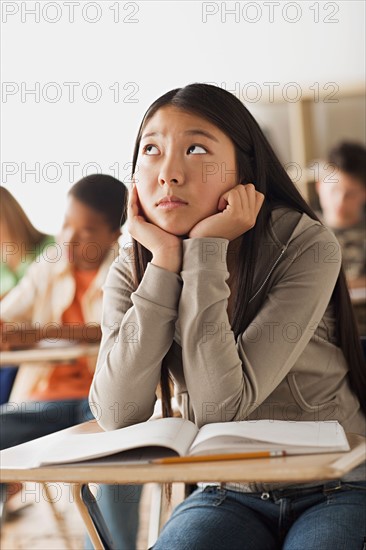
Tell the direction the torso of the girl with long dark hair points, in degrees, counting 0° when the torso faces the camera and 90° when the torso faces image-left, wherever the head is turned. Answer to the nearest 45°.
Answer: approximately 45°

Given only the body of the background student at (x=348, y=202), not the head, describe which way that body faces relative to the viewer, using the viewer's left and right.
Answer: facing the viewer and to the left of the viewer

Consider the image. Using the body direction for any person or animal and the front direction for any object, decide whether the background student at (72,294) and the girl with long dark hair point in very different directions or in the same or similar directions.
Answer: same or similar directions

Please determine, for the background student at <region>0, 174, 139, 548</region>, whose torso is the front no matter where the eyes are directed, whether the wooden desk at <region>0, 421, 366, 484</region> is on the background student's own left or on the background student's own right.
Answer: on the background student's own left

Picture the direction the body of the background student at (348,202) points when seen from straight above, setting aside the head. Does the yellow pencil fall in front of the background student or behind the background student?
in front

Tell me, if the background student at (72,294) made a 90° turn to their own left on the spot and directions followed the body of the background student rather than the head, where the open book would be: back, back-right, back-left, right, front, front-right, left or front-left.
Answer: front-right

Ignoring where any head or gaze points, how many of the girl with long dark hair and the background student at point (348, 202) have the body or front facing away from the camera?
0

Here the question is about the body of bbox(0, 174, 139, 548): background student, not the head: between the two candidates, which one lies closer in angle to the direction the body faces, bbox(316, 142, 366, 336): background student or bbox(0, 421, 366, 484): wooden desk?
the wooden desk

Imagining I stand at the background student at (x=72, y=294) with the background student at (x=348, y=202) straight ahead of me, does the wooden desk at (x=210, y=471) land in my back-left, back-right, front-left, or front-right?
back-right
